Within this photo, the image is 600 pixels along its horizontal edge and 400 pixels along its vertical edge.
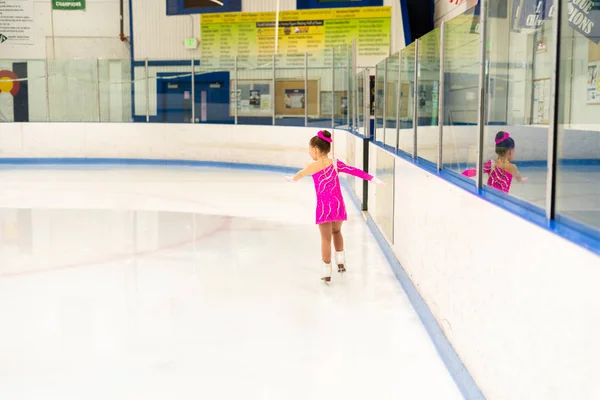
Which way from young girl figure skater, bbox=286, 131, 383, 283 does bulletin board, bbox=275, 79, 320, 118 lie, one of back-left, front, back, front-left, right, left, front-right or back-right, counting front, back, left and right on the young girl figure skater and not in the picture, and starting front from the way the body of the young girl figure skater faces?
front-right

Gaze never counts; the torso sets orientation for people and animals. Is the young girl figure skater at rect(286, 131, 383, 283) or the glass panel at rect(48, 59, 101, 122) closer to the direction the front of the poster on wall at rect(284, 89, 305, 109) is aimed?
the young girl figure skater

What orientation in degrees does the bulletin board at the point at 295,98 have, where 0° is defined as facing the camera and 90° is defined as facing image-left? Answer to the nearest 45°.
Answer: approximately 0°

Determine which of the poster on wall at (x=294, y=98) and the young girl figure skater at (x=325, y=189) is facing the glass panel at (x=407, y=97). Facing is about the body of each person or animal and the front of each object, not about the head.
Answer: the poster on wall

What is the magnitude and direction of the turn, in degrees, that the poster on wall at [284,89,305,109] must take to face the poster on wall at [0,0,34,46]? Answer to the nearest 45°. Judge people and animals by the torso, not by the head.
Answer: approximately 135° to its right

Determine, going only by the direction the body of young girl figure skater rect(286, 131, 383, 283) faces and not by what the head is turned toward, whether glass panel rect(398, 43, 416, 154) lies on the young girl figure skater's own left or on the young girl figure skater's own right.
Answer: on the young girl figure skater's own right

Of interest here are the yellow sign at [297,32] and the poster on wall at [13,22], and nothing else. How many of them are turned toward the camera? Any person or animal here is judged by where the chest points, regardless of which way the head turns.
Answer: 2

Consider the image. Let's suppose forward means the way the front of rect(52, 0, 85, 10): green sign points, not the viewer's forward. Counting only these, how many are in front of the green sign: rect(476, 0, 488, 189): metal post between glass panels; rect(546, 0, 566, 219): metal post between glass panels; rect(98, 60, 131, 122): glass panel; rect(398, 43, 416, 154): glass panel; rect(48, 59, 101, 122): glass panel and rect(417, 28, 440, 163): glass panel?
6

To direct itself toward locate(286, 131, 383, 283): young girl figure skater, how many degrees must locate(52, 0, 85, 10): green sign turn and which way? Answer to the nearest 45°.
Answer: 0° — it already faces them

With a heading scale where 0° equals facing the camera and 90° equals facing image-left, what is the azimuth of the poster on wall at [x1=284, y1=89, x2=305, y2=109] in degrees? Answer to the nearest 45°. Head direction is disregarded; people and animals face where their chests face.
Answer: approximately 0°

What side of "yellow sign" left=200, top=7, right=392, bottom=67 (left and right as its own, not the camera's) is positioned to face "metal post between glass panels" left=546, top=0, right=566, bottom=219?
front

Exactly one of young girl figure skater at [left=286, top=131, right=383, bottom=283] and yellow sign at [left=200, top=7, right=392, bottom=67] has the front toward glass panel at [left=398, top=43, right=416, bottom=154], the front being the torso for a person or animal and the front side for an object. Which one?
the yellow sign

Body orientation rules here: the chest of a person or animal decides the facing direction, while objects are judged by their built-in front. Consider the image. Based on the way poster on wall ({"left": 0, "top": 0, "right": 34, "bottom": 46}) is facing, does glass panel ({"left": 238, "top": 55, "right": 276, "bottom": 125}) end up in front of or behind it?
in front

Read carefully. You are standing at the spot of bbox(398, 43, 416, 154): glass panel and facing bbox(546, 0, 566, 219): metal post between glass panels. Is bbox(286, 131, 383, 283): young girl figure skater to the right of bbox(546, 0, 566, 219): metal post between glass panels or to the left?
right
